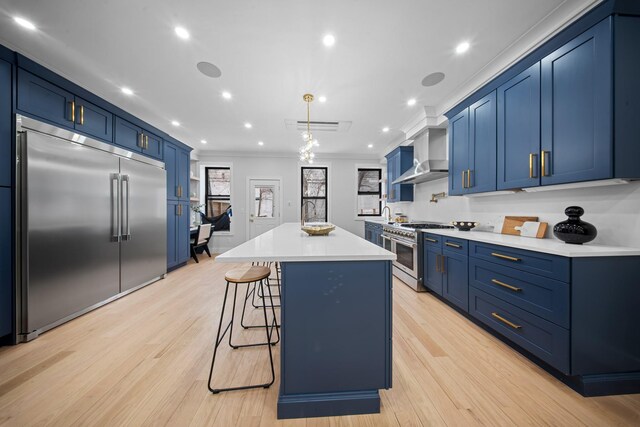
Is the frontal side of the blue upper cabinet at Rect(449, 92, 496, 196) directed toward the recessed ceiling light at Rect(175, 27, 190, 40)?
yes

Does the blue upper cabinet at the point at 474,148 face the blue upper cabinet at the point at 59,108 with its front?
yes

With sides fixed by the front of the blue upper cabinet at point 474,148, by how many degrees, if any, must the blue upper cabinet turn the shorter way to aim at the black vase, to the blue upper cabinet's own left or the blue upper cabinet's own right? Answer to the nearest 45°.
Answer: approximately 90° to the blue upper cabinet's own left

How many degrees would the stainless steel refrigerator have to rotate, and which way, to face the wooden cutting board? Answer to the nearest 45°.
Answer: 0° — it already faces it

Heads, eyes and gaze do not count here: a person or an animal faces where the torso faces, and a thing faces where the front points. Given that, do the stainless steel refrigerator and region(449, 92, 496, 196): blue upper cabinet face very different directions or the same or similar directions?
very different directions

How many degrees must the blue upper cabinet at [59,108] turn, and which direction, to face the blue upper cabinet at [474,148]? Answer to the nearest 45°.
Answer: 0° — it already faces it

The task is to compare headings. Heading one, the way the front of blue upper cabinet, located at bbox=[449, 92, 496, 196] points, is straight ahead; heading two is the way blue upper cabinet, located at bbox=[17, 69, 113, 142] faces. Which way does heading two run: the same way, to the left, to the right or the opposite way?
the opposite way

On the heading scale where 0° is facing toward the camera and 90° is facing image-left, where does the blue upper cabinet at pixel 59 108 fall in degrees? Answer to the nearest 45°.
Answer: approximately 315°

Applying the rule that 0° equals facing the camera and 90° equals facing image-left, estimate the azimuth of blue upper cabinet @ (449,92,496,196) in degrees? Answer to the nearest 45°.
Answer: approximately 45°

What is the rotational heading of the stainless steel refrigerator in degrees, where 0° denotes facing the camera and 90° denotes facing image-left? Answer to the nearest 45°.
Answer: approximately 315°
